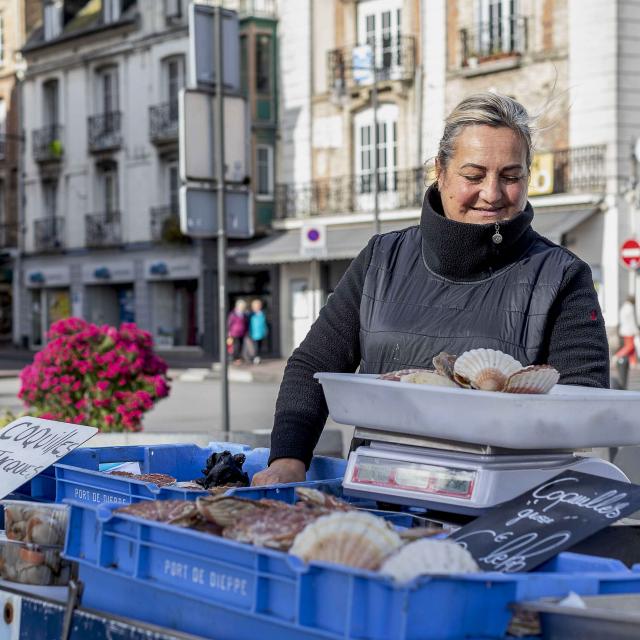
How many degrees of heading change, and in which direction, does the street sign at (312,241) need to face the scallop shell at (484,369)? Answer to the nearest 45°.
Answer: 0° — it already faces it

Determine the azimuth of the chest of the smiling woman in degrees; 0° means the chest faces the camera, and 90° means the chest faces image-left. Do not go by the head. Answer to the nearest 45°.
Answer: approximately 0°

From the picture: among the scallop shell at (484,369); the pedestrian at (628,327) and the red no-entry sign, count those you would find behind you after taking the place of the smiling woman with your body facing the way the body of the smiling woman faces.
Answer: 2

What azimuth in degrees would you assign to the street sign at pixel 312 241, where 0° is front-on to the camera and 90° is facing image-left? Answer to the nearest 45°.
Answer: approximately 0°

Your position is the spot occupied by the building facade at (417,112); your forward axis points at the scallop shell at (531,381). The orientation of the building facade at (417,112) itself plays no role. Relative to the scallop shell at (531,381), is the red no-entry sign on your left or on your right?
left

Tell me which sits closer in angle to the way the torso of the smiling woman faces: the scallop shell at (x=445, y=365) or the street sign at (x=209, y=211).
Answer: the scallop shell

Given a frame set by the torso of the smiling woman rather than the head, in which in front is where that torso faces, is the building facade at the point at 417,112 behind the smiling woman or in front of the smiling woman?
behind

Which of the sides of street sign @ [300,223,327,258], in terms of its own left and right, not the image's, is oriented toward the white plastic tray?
front

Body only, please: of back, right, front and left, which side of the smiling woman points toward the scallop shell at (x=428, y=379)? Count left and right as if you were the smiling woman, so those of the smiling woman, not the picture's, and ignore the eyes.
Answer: front

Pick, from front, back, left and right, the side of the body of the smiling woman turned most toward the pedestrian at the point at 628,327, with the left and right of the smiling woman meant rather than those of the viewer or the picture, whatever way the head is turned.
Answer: back

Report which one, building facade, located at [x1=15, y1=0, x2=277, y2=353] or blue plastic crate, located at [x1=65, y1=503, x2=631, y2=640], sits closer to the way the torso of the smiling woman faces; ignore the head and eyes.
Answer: the blue plastic crate

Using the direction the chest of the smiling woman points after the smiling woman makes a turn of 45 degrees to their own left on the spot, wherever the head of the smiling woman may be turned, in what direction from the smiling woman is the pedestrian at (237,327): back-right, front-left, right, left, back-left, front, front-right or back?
back-left
